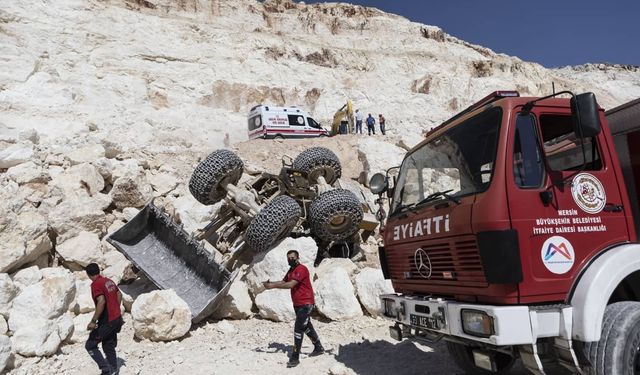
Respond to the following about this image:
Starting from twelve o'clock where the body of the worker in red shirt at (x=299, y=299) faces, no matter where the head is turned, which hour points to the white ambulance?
The white ambulance is roughly at 3 o'clock from the worker in red shirt.

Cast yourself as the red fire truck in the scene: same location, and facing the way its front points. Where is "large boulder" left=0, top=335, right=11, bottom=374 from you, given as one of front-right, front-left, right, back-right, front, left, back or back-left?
front-right

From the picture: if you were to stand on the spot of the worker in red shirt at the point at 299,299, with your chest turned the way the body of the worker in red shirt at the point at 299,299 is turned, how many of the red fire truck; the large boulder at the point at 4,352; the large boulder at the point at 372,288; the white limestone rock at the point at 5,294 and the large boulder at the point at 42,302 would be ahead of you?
3

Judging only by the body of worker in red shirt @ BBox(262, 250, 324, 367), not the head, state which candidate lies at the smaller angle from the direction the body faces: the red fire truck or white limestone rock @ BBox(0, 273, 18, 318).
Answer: the white limestone rock

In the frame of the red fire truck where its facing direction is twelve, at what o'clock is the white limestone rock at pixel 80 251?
The white limestone rock is roughly at 2 o'clock from the red fire truck.

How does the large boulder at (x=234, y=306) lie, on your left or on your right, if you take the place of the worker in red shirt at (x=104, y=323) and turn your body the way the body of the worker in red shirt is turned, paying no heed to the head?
on your right

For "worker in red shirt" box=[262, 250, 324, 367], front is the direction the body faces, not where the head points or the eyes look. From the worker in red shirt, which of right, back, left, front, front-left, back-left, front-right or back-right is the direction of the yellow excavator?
right

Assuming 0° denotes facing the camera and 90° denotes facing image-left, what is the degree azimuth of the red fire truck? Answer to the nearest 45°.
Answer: approximately 45°

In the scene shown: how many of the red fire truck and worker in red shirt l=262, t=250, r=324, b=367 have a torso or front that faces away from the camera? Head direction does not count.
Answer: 0

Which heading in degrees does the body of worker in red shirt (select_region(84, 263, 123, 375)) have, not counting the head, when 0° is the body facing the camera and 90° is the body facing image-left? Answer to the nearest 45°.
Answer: approximately 135°

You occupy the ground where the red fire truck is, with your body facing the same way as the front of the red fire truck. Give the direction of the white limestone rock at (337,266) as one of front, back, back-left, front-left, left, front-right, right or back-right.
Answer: right

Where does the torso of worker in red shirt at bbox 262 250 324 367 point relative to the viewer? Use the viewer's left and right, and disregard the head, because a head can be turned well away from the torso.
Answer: facing to the left of the viewer
